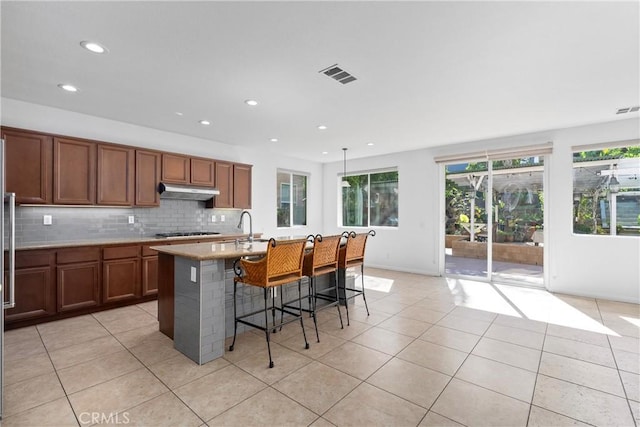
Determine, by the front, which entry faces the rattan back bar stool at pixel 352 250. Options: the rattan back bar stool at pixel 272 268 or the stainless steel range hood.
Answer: the stainless steel range hood

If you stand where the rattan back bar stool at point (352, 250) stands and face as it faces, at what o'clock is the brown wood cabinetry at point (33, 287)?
The brown wood cabinetry is roughly at 10 o'clock from the rattan back bar stool.

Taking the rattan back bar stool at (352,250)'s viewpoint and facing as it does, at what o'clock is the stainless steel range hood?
The stainless steel range hood is roughly at 11 o'clock from the rattan back bar stool.

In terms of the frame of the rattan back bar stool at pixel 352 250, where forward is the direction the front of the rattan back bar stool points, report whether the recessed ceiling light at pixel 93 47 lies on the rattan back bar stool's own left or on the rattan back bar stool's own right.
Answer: on the rattan back bar stool's own left

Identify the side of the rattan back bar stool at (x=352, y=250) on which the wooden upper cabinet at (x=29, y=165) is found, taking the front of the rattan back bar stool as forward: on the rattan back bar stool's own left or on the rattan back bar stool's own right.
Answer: on the rattan back bar stool's own left

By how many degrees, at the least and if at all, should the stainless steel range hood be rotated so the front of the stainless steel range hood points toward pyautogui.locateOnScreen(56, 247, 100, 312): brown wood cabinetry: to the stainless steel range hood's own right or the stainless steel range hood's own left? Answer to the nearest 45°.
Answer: approximately 90° to the stainless steel range hood's own right

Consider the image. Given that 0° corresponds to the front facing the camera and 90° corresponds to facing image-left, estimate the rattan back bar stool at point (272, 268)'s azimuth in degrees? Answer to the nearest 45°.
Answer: approximately 135°

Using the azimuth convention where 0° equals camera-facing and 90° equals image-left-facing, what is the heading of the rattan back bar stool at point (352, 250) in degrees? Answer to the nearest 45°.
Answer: approximately 135°

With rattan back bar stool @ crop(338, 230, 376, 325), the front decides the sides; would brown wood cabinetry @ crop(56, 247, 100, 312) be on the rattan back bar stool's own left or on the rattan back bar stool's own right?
on the rattan back bar stool's own left

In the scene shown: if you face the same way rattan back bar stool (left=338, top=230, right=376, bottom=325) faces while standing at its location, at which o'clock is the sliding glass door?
The sliding glass door is roughly at 3 o'clock from the rattan back bar stool.

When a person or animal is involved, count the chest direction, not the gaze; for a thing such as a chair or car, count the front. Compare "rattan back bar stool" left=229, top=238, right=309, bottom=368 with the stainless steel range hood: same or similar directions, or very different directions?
very different directions

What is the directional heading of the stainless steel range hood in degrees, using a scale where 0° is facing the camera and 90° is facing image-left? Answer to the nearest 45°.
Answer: approximately 315°

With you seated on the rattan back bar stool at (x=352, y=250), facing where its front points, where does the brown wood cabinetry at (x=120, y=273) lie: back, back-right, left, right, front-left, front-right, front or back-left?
front-left

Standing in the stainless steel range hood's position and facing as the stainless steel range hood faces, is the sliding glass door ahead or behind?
ahead

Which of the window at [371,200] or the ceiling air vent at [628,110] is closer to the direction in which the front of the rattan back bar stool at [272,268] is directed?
the window
